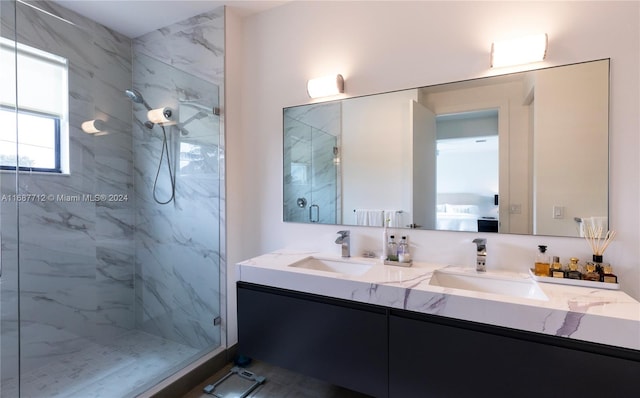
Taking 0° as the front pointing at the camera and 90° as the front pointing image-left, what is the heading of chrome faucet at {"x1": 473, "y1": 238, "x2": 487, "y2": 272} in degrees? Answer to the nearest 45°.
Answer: approximately 45°

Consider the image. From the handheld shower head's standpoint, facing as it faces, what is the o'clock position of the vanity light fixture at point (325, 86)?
The vanity light fixture is roughly at 9 o'clock from the handheld shower head.

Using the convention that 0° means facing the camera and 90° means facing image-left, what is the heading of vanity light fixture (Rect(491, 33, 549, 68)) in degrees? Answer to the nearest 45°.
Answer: approximately 45°

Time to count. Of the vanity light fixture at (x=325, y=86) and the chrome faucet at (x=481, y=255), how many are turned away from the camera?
0

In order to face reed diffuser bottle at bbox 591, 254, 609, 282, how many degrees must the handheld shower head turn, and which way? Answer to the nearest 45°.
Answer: approximately 90° to its left

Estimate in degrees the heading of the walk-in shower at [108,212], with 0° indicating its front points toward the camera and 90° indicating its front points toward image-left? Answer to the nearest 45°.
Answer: approximately 315°

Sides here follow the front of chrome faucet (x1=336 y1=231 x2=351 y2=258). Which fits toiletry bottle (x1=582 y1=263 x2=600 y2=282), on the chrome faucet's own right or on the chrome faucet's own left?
on the chrome faucet's own left

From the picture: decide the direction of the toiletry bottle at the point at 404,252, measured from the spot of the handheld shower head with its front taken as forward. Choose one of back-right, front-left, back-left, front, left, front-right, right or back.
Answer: left

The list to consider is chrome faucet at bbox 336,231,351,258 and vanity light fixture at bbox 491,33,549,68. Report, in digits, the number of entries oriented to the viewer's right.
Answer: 0

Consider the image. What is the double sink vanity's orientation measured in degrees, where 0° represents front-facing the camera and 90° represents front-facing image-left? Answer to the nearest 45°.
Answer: approximately 45°

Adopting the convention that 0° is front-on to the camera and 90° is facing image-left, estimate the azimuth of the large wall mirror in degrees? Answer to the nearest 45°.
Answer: approximately 45°
